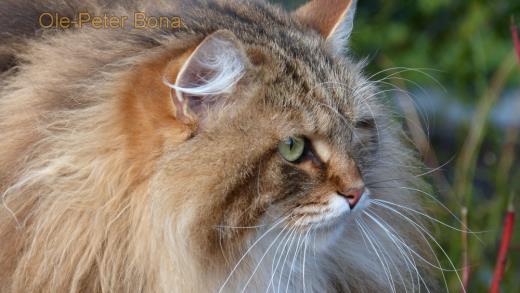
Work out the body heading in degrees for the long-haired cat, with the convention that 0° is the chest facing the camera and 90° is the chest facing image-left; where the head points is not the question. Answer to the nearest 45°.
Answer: approximately 315°
